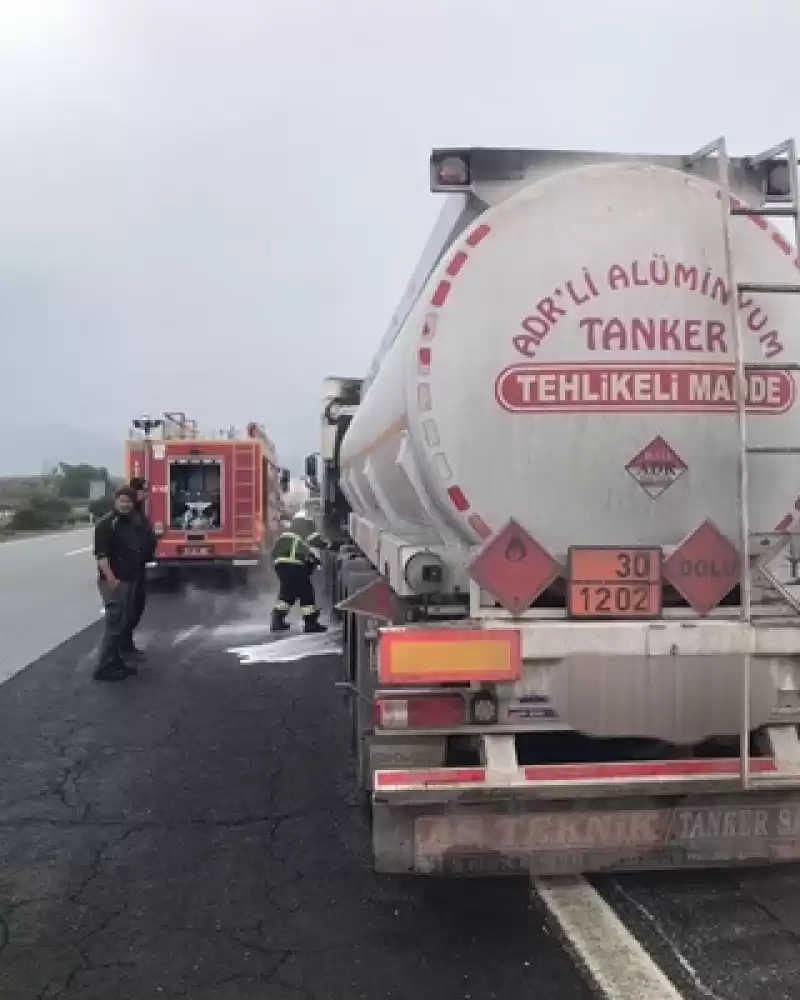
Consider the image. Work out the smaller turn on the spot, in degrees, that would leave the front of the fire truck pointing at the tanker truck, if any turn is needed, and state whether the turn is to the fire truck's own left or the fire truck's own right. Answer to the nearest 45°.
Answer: approximately 180°

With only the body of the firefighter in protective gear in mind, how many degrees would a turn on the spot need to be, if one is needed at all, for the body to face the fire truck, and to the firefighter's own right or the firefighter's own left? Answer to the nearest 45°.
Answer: approximately 45° to the firefighter's own left

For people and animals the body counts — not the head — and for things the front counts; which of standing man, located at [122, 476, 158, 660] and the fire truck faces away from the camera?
the fire truck

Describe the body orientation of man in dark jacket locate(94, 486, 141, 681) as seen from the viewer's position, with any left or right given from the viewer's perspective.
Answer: facing the viewer and to the right of the viewer

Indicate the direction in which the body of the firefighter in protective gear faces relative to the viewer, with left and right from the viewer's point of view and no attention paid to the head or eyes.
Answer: facing away from the viewer and to the right of the viewer

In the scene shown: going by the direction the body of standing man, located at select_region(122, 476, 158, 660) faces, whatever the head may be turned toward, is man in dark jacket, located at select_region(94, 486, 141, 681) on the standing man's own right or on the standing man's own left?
on the standing man's own right

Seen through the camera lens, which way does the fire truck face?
facing away from the viewer

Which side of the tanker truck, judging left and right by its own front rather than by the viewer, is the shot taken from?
back

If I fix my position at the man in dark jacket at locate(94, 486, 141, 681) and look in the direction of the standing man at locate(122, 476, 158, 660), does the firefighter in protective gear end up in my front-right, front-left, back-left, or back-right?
front-right

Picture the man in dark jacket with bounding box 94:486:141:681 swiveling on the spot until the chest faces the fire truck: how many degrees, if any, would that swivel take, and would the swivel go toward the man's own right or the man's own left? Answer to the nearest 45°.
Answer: approximately 135° to the man's own left

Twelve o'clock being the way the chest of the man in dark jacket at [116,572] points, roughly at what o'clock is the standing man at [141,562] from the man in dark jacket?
The standing man is roughly at 8 o'clock from the man in dark jacket.

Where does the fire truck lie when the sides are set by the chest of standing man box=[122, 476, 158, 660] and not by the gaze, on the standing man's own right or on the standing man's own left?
on the standing man's own left

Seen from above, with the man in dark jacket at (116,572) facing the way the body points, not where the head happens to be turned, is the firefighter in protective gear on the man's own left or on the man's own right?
on the man's own left
